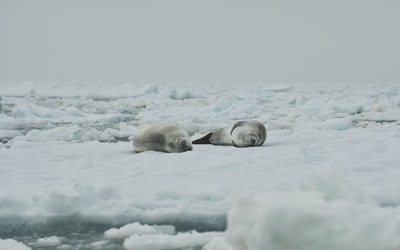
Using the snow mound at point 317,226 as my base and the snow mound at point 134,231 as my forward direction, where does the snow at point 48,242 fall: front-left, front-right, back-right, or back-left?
front-left

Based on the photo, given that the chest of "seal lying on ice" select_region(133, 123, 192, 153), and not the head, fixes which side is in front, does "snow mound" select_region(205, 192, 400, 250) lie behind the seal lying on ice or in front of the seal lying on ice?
in front

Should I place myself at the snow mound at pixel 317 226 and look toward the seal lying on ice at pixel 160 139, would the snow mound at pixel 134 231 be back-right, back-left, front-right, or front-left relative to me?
front-left

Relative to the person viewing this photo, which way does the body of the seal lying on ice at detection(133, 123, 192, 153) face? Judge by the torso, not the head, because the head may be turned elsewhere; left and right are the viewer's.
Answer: facing the viewer and to the right of the viewer

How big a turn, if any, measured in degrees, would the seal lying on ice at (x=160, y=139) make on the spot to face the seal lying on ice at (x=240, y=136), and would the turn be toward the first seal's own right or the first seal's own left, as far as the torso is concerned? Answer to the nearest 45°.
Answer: approximately 45° to the first seal's own left

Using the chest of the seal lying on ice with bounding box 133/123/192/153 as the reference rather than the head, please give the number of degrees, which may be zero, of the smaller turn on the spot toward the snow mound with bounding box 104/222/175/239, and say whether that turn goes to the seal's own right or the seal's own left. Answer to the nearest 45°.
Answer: approximately 45° to the seal's own right

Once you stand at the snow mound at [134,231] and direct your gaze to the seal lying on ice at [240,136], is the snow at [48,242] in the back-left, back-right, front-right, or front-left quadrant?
back-left

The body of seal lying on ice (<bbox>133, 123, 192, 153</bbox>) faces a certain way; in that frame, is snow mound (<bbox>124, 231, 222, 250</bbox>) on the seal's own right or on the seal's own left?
on the seal's own right
